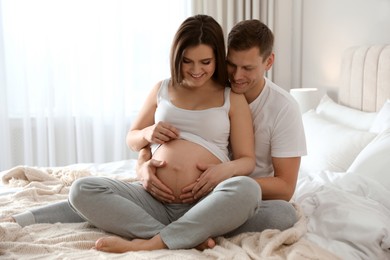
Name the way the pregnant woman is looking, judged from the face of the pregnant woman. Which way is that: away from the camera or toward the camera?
toward the camera

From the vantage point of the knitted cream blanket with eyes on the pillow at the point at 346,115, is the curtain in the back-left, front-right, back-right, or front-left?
front-left

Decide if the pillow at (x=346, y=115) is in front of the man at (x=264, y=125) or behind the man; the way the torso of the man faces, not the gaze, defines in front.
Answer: behind

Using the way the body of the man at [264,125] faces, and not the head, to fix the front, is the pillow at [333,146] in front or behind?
behind

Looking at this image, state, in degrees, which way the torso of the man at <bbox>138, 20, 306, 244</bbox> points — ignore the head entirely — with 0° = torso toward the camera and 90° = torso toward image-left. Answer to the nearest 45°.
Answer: approximately 45°

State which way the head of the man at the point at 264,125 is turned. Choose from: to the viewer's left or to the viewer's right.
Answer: to the viewer's left
